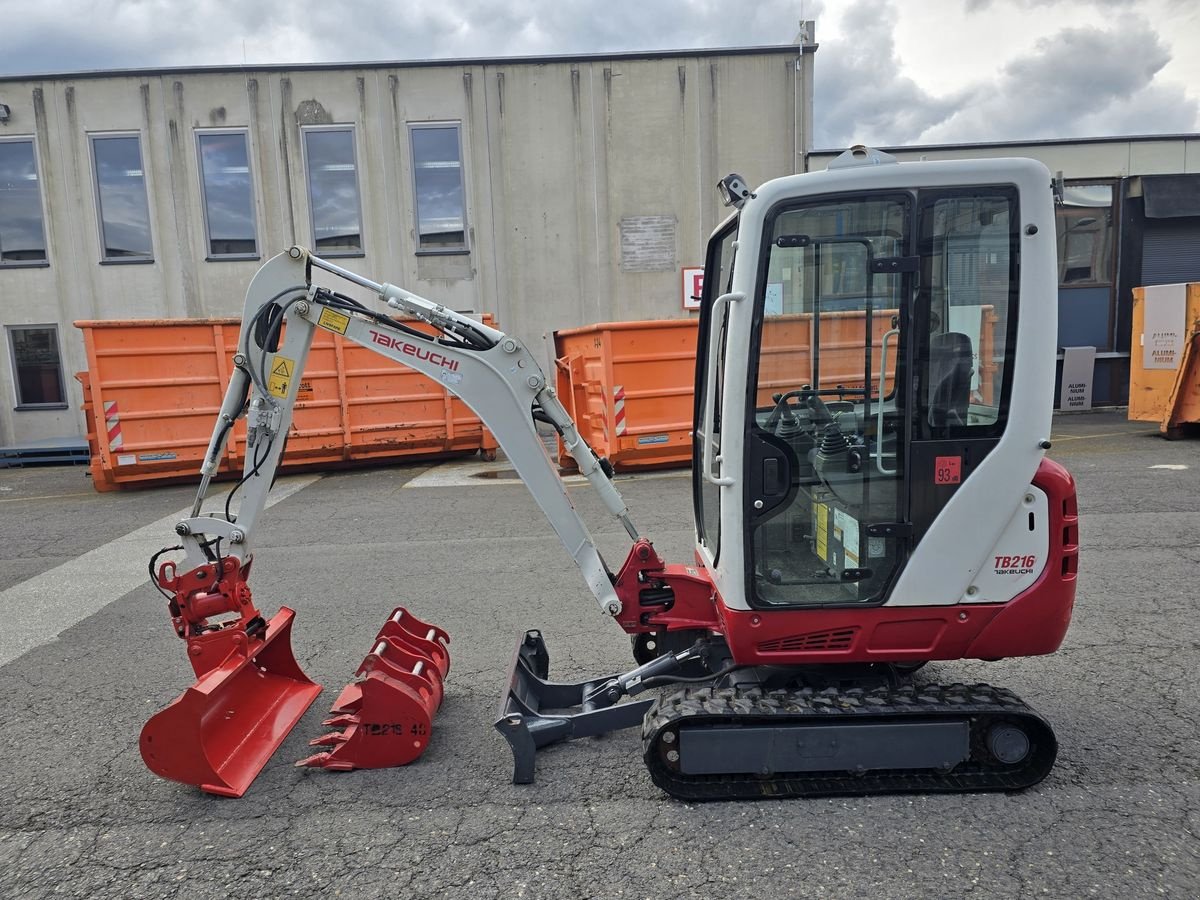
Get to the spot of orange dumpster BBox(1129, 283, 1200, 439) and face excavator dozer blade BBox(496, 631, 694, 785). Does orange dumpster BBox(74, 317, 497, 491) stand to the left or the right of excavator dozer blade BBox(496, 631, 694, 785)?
right

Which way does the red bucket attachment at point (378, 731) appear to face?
to the viewer's left

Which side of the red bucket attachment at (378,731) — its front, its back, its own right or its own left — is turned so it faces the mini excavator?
back

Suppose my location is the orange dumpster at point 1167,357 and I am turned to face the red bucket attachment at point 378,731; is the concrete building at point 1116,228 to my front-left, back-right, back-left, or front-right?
back-right

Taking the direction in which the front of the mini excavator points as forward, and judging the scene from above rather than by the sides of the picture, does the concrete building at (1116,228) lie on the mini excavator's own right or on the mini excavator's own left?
on the mini excavator's own right

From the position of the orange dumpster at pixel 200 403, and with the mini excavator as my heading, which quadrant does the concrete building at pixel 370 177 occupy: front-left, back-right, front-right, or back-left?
back-left

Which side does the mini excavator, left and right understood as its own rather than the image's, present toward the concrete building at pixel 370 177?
right

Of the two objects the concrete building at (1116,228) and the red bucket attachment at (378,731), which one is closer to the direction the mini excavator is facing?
the red bucket attachment

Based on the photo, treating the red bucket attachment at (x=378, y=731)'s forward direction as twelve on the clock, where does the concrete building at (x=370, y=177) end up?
The concrete building is roughly at 3 o'clock from the red bucket attachment.

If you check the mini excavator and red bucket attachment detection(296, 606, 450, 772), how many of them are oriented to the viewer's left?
2

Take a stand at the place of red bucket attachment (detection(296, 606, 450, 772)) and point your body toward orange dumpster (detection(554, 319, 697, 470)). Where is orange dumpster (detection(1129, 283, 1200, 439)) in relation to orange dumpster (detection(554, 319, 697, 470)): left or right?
right

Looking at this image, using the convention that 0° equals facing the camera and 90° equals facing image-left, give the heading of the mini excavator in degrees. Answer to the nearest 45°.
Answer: approximately 90°

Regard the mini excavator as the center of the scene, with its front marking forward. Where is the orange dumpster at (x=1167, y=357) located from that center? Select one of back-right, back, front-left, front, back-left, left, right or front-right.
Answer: back-right
